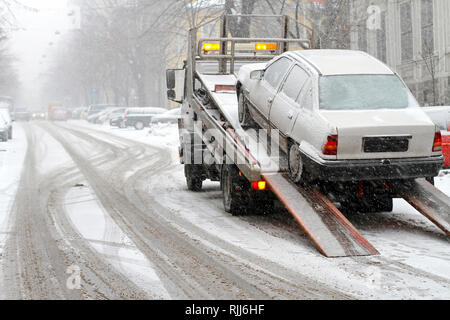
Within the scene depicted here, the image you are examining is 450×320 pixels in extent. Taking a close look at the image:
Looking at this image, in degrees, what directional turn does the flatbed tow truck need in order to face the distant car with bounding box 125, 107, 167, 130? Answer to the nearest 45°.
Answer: approximately 45° to its right

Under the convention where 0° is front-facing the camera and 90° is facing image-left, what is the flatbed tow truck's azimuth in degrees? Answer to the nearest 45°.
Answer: approximately 135°

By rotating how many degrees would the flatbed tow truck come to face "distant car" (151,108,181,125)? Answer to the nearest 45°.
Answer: approximately 45° to its right
